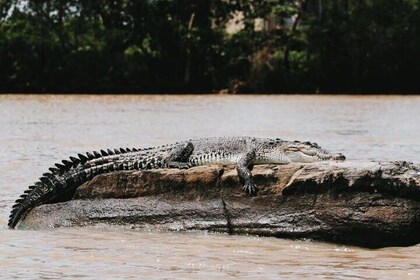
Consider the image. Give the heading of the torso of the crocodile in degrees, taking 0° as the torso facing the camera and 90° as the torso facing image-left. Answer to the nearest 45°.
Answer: approximately 270°
